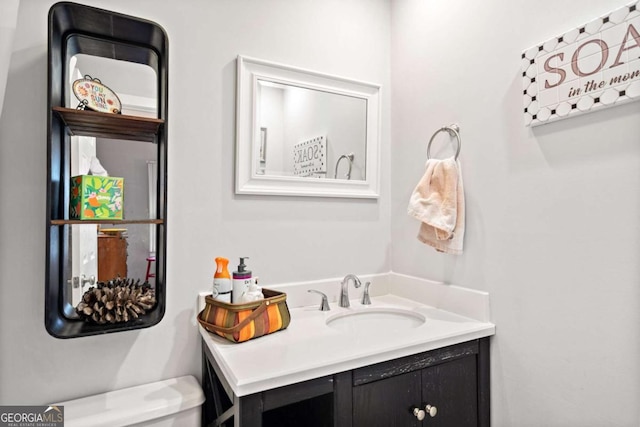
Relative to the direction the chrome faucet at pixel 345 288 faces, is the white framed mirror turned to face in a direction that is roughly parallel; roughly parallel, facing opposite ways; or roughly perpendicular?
roughly parallel

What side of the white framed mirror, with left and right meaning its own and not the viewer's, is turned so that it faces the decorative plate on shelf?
right

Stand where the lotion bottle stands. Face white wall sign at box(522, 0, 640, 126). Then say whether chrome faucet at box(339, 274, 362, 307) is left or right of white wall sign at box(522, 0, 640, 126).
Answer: left

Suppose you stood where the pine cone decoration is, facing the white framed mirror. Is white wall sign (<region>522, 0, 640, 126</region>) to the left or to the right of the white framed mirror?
right

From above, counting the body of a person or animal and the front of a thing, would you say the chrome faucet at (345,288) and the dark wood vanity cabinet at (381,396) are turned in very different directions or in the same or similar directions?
same or similar directions

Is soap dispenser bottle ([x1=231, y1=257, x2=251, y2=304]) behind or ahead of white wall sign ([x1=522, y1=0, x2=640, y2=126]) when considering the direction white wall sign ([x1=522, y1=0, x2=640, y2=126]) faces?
ahead

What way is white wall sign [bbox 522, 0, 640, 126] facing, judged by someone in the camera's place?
facing the viewer and to the left of the viewer

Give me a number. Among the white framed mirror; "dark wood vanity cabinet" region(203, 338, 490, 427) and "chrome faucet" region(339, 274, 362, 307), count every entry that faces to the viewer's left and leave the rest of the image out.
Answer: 0

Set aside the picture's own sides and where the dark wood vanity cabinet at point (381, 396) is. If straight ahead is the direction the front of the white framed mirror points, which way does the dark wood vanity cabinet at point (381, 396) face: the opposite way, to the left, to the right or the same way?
the same way

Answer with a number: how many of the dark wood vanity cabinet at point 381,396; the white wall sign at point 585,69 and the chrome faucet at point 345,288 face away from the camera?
0

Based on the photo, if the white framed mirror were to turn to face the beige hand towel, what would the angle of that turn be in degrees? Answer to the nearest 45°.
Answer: approximately 45° to its left

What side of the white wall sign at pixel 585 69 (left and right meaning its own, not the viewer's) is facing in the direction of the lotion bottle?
front
